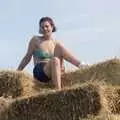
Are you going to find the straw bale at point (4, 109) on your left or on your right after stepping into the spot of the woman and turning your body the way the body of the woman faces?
on your right

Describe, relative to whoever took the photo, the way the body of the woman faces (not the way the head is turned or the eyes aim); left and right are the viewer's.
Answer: facing the viewer and to the right of the viewer

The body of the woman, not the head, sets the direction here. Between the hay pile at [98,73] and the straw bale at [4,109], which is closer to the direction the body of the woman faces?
the hay pile
